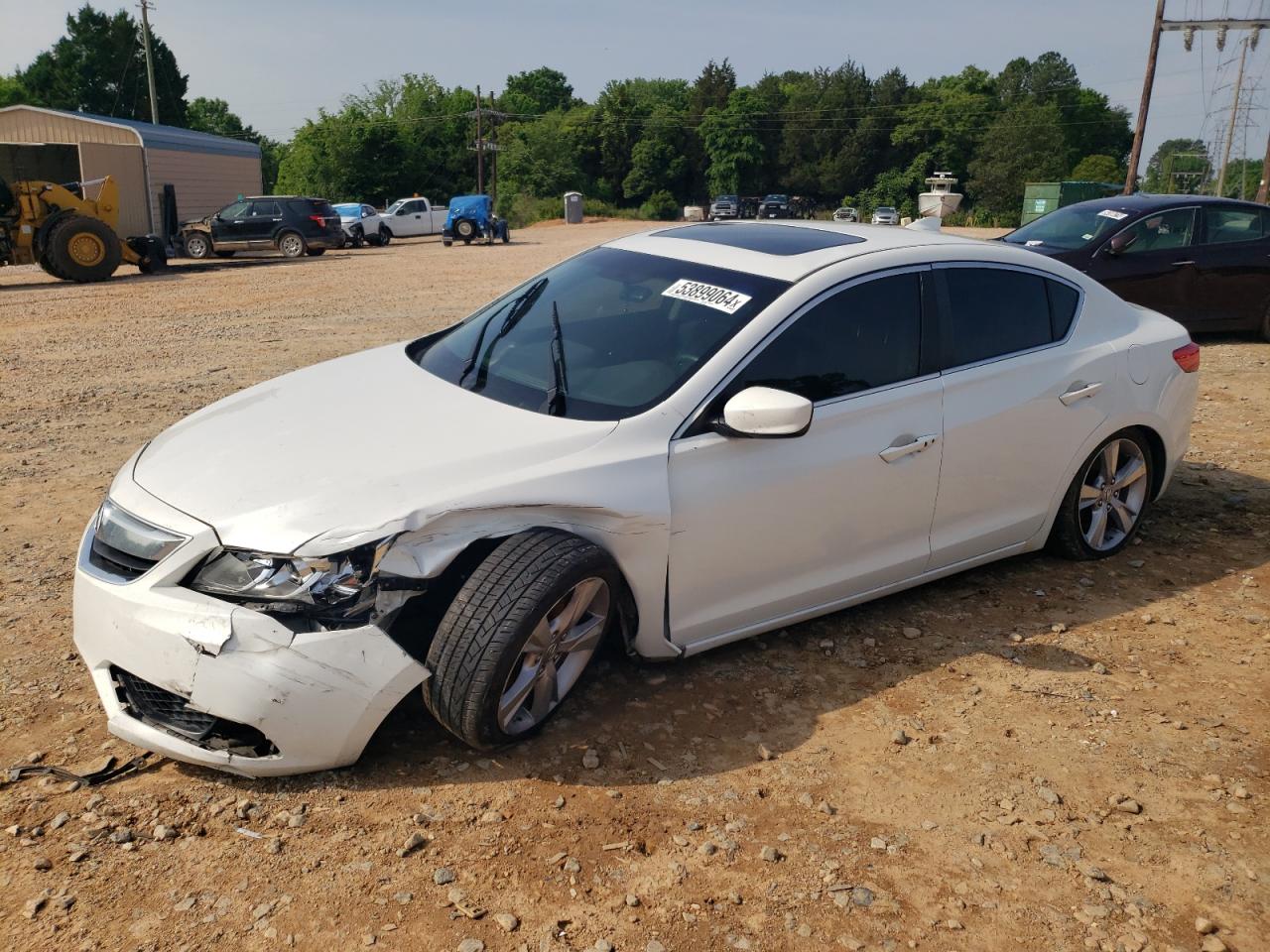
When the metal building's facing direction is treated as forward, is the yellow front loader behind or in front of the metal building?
in front

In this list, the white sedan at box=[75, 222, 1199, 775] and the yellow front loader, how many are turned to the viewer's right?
1

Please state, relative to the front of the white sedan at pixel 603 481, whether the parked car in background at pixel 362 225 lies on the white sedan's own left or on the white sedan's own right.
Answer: on the white sedan's own right

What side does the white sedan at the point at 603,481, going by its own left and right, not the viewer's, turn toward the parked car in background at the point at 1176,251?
back

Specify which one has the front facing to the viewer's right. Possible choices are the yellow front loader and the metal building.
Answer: the yellow front loader

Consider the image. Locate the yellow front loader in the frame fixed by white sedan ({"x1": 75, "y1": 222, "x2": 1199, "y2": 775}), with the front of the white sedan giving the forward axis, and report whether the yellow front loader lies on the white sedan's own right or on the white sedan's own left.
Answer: on the white sedan's own right

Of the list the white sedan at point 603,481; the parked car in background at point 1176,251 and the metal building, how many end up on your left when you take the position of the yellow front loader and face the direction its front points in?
1

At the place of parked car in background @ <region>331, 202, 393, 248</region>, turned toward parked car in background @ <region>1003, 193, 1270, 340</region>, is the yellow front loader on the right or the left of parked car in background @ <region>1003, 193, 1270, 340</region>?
right

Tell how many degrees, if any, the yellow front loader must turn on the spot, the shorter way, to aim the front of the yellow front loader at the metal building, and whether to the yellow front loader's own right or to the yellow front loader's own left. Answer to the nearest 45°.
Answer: approximately 90° to the yellow front loader's own left

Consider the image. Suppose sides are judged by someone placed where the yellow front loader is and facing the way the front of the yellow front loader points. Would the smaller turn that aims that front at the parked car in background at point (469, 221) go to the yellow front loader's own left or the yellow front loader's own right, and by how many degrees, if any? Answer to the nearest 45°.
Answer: approximately 45° to the yellow front loader's own left

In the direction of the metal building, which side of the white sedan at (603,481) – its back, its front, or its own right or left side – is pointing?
right

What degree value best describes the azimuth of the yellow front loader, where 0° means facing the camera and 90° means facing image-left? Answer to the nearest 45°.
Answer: approximately 270°

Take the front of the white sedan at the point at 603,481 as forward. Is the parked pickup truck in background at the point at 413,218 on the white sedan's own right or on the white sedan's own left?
on the white sedan's own right

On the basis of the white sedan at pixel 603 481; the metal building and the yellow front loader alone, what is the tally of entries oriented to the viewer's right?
1

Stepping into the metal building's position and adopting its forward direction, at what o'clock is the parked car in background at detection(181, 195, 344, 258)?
The parked car in background is roughly at 9 o'clock from the metal building.

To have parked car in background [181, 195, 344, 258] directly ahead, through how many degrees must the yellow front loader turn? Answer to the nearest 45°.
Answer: approximately 45° to its left
